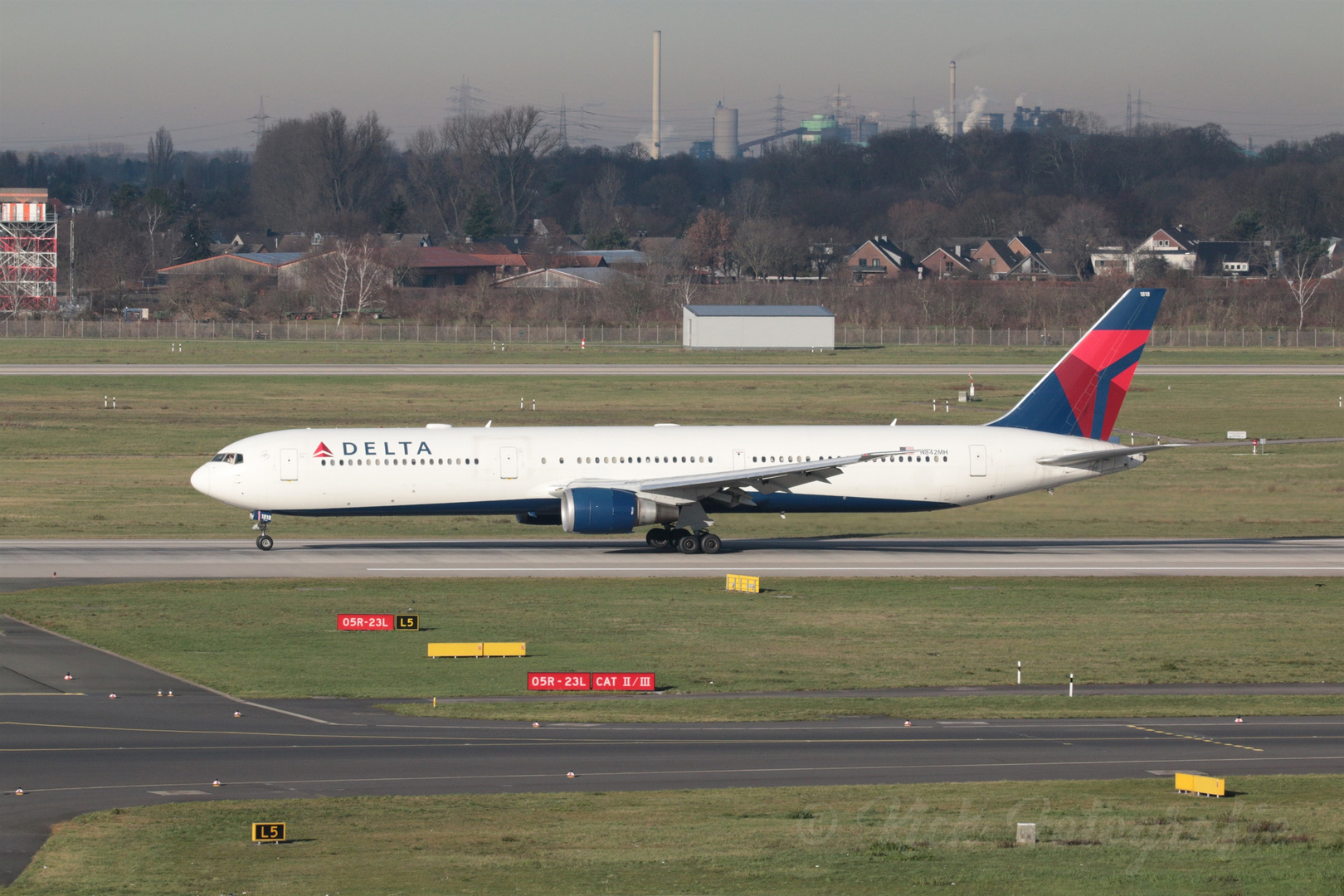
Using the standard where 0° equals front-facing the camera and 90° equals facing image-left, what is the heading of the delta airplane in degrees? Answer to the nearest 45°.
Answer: approximately 90°
